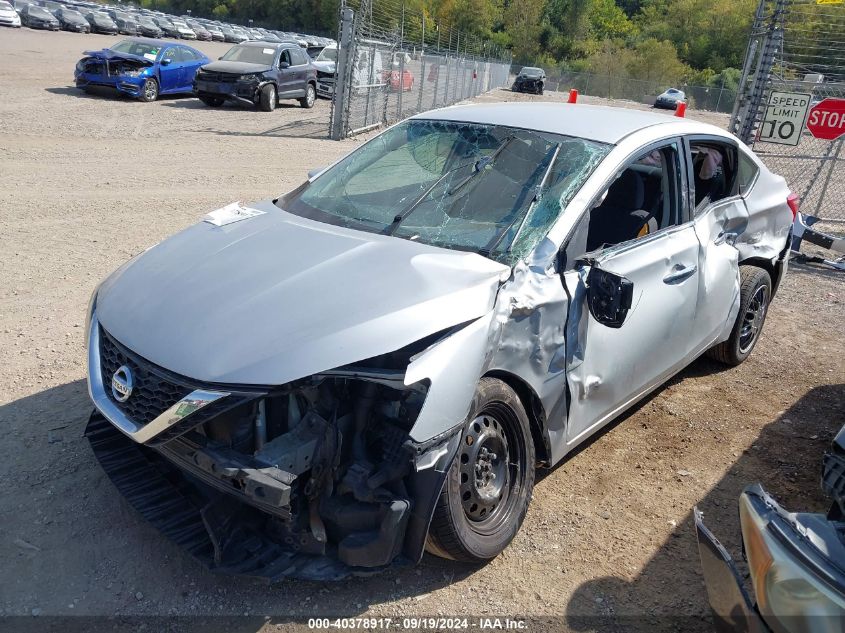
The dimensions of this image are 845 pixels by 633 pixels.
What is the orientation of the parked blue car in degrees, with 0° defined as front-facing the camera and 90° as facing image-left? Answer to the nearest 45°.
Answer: approximately 45°

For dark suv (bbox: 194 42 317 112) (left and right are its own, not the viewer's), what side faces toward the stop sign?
left

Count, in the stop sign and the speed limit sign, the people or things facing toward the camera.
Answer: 2

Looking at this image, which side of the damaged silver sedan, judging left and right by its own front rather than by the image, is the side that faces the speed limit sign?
back

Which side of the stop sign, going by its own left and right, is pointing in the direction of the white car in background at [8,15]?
right

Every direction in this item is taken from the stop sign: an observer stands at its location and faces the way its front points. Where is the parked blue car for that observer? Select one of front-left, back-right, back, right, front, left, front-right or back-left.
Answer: right

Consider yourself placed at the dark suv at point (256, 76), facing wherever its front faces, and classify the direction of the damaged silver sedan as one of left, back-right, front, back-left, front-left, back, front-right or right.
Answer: front-left

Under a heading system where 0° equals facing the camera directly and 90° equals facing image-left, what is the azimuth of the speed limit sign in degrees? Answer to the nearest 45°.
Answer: approximately 0°

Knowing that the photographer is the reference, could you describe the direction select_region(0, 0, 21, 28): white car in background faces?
facing the viewer and to the right of the viewer
